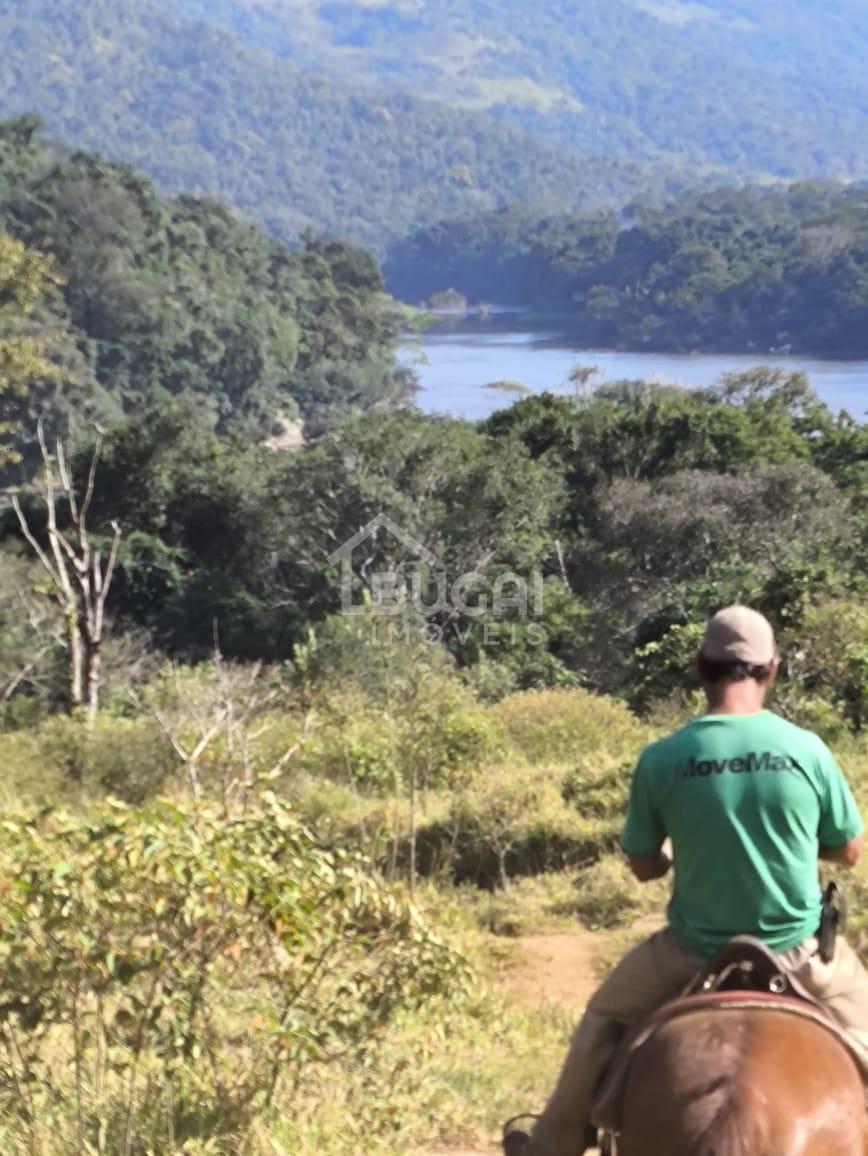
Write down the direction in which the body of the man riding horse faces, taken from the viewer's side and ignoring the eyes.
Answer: away from the camera

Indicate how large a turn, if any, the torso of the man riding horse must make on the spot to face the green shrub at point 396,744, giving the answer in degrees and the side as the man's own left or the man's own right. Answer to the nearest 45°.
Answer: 0° — they already face it

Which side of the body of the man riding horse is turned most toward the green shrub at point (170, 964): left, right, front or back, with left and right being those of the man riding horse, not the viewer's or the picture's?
left

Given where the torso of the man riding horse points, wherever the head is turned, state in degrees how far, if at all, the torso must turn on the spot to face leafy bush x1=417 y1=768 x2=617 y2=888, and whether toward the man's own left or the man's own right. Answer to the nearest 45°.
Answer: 0° — they already face it

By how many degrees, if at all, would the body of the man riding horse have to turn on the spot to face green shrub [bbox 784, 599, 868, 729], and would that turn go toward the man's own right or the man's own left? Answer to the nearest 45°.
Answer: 0° — they already face it

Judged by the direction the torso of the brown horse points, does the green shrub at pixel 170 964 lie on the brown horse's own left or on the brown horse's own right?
on the brown horse's own left

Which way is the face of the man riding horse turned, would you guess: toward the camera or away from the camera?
away from the camera

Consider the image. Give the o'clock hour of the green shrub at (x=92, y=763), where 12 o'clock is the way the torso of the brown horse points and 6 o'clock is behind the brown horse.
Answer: The green shrub is roughly at 11 o'clock from the brown horse.

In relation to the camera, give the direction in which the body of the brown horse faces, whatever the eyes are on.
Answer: away from the camera
